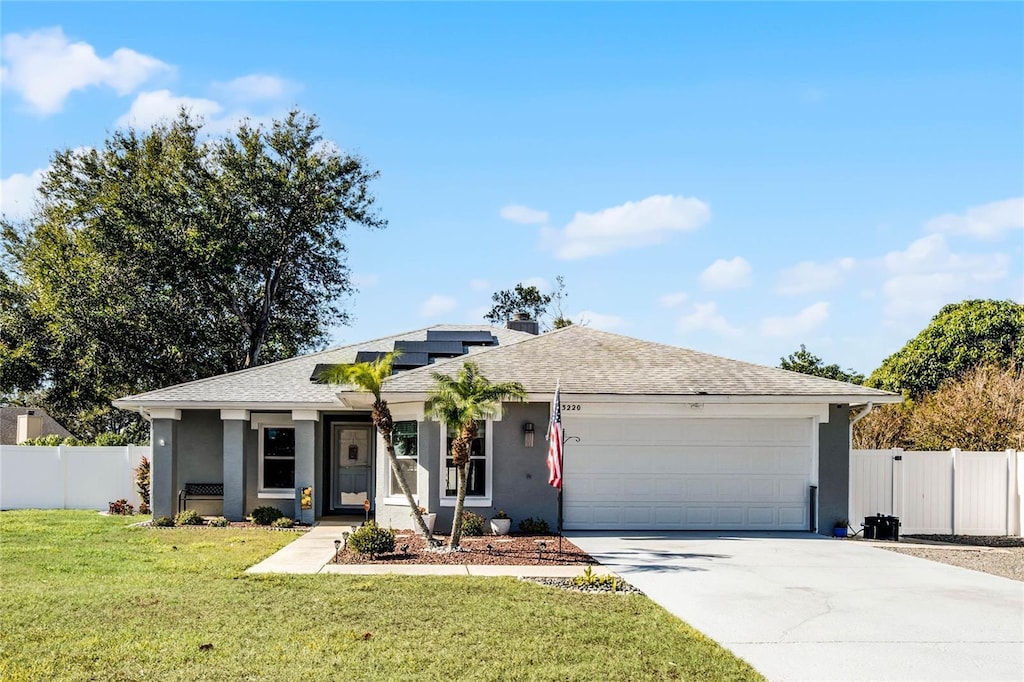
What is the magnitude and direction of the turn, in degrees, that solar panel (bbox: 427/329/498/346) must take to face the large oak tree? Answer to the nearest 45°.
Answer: approximately 135° to its right

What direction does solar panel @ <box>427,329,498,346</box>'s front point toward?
toward the camera

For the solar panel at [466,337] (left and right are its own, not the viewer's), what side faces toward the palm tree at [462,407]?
front

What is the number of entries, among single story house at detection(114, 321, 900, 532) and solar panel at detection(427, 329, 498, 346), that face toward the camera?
2

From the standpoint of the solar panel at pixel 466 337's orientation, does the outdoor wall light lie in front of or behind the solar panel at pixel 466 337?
in front

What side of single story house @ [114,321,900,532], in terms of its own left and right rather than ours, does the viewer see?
front

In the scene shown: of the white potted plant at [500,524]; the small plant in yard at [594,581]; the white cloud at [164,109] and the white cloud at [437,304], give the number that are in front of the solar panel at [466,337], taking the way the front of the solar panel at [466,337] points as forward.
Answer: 2

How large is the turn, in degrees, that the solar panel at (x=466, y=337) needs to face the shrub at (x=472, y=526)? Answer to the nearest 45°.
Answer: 0° — it already faces it

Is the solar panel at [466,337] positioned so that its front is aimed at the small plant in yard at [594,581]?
yes
